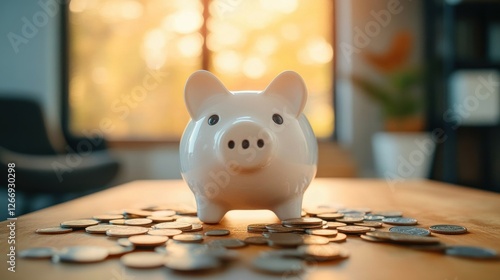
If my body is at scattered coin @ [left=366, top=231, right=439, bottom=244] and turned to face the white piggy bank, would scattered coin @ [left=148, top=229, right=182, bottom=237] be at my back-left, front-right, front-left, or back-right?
front-left

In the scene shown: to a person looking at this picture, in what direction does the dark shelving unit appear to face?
facing the viewer and to the left of the viewer

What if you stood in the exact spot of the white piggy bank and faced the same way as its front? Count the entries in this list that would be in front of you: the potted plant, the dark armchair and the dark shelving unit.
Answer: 0

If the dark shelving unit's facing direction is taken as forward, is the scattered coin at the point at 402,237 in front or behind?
in front

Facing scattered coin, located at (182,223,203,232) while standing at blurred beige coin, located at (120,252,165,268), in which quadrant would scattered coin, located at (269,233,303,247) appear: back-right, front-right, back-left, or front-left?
front-right

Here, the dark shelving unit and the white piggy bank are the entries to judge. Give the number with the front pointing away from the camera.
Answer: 0

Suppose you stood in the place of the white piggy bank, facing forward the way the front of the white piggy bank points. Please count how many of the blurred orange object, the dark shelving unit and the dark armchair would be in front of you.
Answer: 0

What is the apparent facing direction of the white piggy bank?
toward the camera
